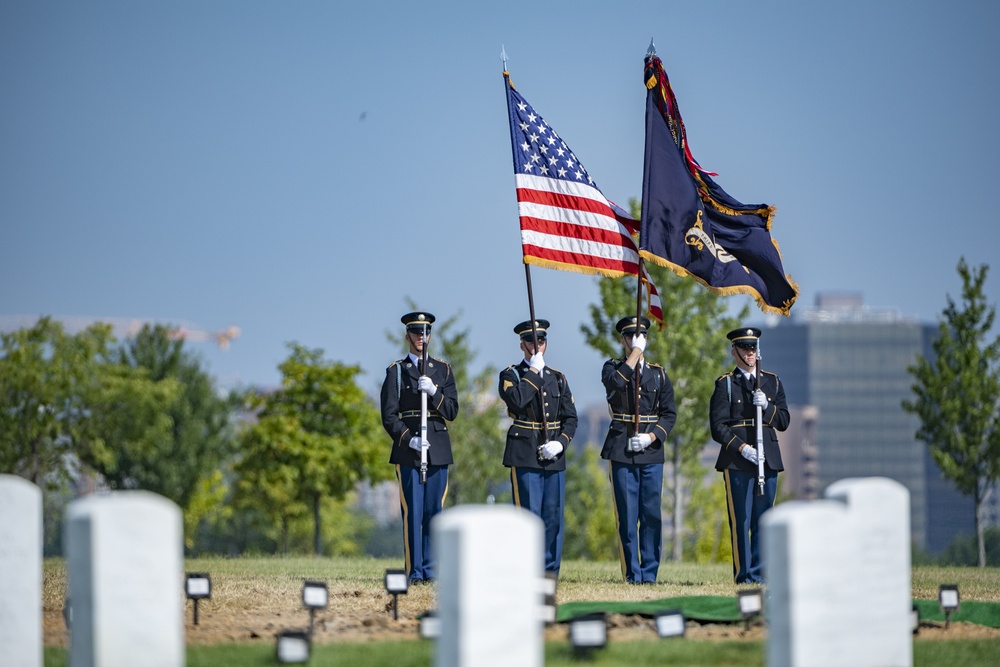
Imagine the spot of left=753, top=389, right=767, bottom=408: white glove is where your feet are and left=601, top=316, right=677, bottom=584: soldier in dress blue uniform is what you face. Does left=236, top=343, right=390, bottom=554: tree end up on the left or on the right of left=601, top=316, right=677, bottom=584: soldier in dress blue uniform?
right

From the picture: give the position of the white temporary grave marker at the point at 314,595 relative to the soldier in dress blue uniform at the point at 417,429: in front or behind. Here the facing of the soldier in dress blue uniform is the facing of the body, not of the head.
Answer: in front

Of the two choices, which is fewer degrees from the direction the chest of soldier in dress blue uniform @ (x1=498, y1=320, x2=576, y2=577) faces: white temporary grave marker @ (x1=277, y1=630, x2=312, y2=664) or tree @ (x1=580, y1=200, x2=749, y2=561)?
the white temporary grave marker

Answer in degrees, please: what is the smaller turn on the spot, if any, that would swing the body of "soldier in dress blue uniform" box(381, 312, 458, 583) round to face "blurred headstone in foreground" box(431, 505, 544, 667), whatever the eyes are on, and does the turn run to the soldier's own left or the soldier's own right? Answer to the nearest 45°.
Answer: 0° — they already face it

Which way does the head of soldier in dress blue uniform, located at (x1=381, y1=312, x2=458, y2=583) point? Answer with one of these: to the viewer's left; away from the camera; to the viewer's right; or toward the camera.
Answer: toward the camera

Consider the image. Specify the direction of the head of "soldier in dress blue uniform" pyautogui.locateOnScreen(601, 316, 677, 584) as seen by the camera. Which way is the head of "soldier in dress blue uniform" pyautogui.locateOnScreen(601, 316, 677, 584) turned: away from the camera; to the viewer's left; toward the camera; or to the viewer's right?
toward the camera

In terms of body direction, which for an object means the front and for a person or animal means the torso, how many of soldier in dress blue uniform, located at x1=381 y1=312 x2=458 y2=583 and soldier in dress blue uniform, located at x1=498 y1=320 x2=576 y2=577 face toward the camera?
2

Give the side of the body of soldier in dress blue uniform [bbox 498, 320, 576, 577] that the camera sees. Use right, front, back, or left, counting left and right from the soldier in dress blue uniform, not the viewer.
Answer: front

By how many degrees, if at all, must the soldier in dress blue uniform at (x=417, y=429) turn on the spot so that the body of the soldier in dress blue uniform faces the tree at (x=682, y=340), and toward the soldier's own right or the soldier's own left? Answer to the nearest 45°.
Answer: approximately 180°

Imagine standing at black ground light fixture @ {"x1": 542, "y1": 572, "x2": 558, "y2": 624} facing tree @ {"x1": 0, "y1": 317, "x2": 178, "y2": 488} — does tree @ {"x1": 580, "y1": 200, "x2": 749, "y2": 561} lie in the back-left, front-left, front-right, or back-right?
front-right

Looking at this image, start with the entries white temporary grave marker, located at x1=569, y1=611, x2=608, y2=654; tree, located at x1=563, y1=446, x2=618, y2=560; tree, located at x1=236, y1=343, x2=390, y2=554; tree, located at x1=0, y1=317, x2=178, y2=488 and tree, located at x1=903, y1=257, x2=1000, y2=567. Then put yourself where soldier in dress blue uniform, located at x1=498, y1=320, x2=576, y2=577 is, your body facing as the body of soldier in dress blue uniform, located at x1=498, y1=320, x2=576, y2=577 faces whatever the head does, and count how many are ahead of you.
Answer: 1

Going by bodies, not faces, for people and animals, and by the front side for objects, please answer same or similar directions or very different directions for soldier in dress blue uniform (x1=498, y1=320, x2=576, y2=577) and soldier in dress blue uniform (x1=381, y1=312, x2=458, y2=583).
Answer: same or similar directions

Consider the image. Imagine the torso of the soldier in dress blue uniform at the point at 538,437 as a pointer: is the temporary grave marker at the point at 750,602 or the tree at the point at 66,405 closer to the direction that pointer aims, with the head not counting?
the temporary grave marker

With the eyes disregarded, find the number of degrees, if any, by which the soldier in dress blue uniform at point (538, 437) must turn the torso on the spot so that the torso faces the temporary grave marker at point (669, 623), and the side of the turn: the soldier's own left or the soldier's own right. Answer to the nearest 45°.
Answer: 0° — they already face it

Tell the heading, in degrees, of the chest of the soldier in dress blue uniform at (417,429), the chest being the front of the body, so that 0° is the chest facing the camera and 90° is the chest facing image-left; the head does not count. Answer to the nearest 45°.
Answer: approximately 0°
